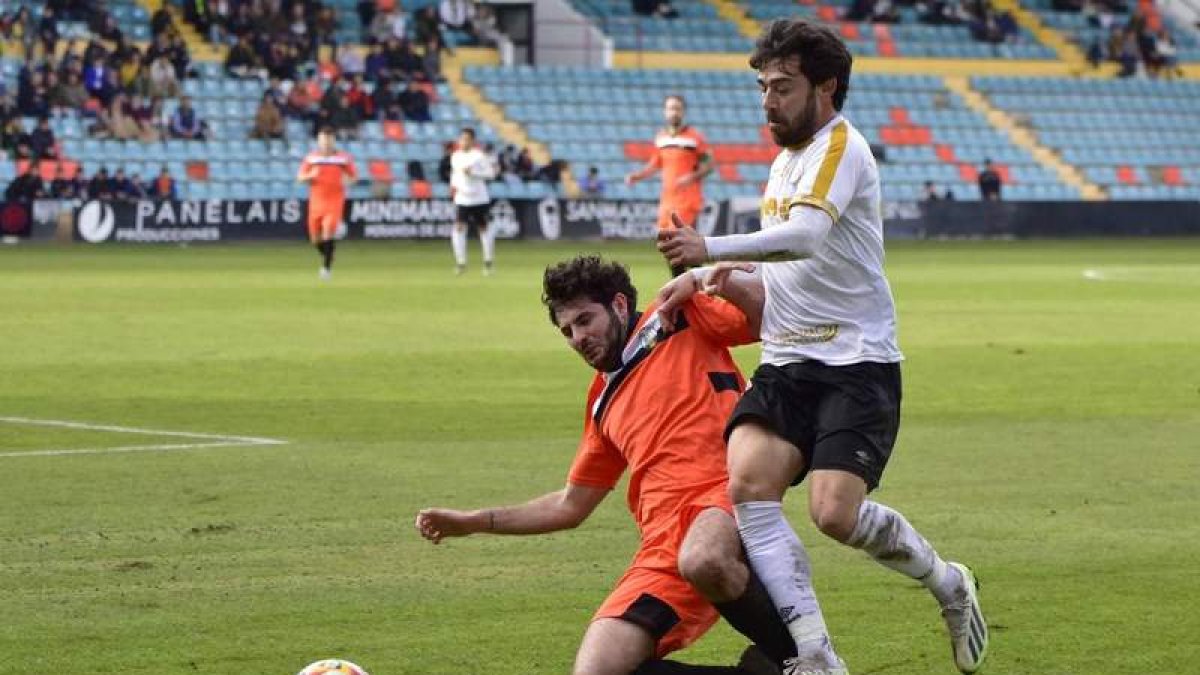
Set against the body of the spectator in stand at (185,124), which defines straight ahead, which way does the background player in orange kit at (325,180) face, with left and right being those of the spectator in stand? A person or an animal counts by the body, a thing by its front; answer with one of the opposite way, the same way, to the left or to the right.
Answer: the same way

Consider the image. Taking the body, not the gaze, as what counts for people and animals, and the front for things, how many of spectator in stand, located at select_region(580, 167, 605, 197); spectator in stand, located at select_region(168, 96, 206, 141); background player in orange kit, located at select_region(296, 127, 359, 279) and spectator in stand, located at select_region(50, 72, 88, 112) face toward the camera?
4

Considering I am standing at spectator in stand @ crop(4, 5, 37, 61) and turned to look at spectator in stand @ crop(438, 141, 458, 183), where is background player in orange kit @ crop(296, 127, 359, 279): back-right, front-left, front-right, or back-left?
front-right

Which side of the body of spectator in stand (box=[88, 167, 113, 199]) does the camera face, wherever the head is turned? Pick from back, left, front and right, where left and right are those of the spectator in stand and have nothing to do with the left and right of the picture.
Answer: front

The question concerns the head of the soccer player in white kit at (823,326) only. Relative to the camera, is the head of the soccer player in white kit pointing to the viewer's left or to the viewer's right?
to the viewer's left

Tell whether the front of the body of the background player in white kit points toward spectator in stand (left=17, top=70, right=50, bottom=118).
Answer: no

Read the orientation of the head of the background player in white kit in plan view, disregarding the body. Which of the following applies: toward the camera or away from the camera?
toward the camera

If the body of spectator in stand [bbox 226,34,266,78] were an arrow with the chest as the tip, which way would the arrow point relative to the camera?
toward the camera

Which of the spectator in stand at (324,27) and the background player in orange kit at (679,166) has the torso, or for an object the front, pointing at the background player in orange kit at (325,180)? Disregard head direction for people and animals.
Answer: the spectator in stand

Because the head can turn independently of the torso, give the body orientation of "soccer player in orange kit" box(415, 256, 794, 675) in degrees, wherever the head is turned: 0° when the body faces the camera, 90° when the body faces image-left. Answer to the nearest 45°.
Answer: approximately 45°

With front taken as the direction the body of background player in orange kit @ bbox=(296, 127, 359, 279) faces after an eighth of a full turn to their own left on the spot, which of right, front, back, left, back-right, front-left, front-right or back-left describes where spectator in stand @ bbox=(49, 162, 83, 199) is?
back

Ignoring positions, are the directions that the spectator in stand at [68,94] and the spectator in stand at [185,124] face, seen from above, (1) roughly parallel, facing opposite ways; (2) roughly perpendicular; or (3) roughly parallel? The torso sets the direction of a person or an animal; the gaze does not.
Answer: roughly parallel

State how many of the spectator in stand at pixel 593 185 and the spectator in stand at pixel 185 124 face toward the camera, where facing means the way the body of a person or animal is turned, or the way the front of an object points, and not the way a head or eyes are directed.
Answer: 2

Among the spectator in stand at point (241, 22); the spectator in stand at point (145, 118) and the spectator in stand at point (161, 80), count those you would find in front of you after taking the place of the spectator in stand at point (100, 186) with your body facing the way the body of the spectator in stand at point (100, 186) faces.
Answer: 0

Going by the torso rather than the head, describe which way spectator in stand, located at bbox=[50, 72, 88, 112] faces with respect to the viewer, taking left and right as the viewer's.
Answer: facing the viewer
